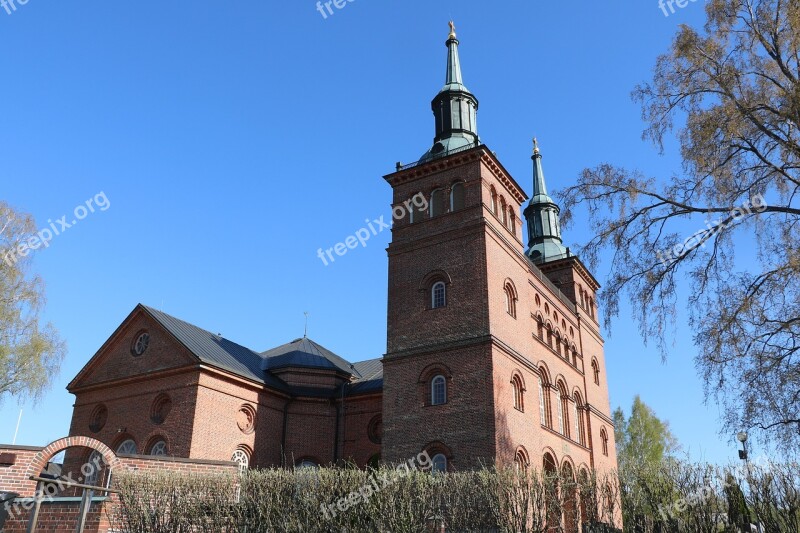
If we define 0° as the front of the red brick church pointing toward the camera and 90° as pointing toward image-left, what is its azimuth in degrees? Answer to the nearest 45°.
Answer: approximately 315°
